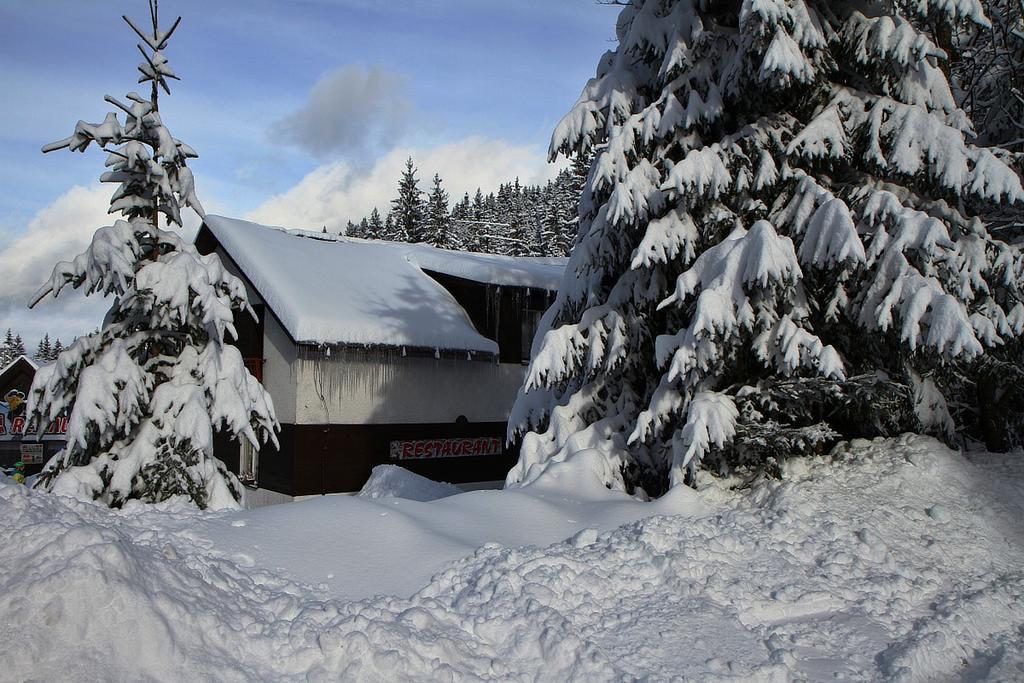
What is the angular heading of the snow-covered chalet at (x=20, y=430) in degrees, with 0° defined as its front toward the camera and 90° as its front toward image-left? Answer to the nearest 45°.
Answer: approximately 0°
